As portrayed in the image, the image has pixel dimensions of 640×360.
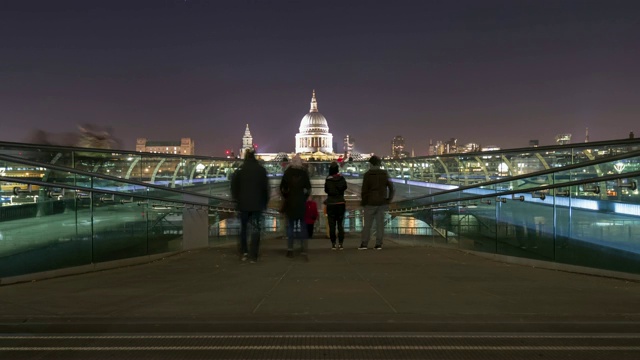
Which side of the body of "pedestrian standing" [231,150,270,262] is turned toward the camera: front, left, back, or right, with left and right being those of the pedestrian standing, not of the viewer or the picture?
back

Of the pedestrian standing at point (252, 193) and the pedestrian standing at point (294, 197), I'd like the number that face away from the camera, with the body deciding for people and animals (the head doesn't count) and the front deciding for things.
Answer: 2

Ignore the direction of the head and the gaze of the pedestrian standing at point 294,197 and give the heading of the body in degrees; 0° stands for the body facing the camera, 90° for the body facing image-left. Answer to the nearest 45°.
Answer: approximately 180°

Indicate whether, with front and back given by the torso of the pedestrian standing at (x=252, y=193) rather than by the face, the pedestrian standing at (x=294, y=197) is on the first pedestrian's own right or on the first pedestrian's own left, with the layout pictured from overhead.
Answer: on the first pedestrian's own right
